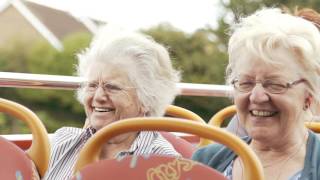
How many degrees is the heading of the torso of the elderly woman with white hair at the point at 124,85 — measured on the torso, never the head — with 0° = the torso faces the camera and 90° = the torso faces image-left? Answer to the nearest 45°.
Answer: approximately 45°

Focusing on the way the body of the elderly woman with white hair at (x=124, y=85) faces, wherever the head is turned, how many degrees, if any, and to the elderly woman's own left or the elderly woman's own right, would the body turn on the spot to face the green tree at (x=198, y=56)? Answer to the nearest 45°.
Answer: approximately 135° to the elderly woman's own right

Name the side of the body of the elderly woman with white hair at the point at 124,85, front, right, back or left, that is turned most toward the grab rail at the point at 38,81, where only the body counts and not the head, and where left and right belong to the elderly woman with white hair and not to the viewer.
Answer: right

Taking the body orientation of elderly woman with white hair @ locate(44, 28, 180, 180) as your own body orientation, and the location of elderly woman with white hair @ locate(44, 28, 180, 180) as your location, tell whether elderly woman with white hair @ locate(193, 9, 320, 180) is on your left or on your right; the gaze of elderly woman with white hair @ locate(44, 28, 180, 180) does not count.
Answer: on your left

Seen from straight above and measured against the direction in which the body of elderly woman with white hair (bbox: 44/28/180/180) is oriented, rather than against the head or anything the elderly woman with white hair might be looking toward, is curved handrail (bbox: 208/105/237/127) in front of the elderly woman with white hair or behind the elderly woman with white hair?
behind

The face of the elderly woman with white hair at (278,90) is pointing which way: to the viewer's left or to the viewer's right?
to the viewer's left

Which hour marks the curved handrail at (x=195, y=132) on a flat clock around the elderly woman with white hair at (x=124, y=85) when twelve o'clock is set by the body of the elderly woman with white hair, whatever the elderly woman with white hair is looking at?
The curved handrail is roughly at 10 o'clock from the elderly woman with white hair.

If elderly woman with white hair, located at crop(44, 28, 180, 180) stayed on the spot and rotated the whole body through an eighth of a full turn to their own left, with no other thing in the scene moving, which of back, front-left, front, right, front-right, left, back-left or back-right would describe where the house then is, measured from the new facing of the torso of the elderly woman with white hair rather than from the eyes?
back
